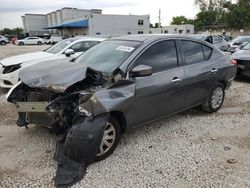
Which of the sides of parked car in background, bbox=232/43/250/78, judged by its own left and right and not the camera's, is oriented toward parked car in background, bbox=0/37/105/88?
front

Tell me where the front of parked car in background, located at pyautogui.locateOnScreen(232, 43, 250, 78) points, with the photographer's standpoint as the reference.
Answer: facing the viewer and to the left of the viewer

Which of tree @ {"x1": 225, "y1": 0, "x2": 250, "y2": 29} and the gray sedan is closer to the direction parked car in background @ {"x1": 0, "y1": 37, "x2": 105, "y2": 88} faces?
the gray sedan

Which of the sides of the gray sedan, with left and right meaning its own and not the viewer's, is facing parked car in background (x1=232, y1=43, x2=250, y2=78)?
back

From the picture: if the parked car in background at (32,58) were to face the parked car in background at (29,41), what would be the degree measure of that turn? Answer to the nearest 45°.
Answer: approximately 135° to its right

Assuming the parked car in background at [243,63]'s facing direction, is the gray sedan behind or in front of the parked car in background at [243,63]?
in front

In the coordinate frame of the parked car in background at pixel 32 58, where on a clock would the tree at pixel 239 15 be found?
The tree is roughly at 6 o'clock from the parked car in background.

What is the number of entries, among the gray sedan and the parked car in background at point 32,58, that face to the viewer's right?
0

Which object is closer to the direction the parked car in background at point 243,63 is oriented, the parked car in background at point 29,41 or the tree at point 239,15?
the parked car in background

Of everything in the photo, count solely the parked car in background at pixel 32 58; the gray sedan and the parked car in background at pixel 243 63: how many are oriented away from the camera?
0

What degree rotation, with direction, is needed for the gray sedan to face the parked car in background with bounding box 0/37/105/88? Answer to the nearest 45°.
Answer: approximately 90° to its right

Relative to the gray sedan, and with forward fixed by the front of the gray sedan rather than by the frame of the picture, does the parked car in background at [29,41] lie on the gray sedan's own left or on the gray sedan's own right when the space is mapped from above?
on the gray sedan's own right
